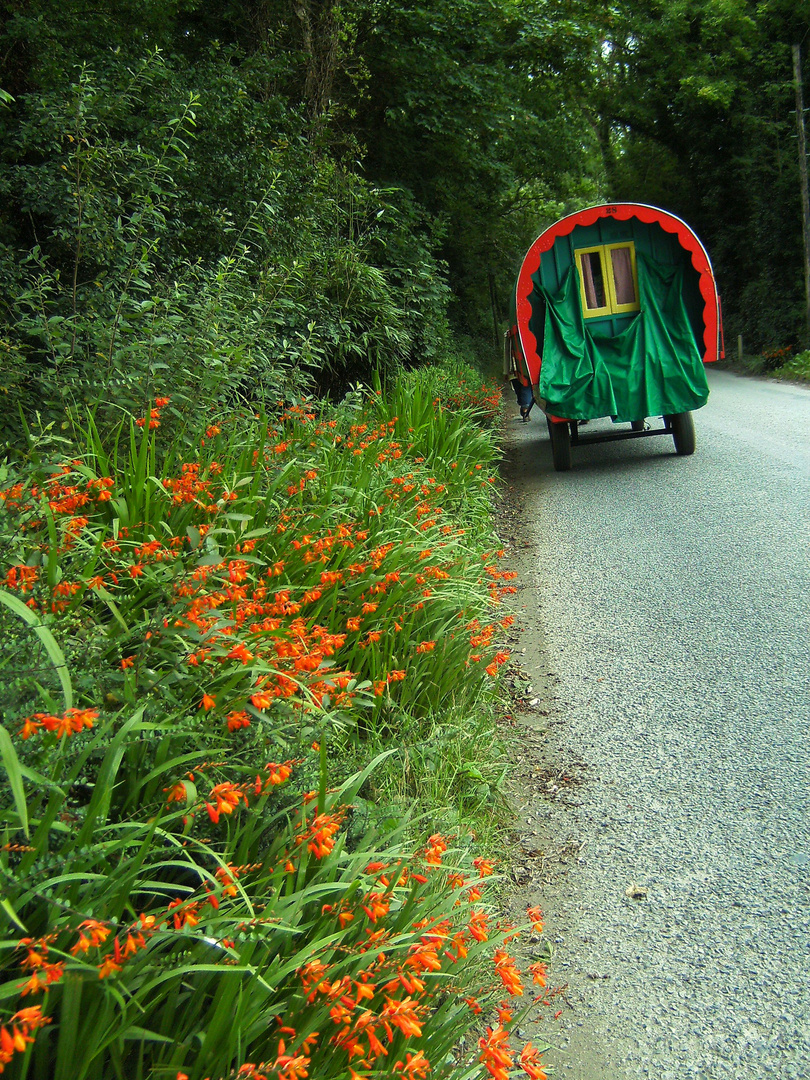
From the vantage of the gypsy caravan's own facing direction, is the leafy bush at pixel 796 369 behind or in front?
in front

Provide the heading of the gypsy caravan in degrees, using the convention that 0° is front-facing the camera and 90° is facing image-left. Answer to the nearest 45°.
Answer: approximately 180°
